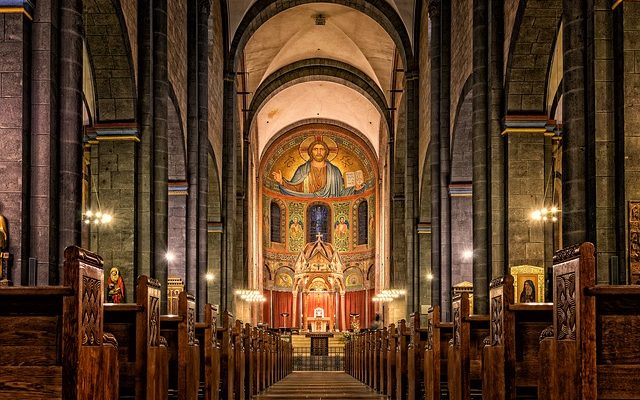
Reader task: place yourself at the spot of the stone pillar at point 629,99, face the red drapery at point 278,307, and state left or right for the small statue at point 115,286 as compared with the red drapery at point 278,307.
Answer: left

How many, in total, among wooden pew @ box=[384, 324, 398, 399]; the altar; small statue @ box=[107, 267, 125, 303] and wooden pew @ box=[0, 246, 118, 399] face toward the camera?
2

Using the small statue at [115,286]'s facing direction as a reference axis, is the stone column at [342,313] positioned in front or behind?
behind

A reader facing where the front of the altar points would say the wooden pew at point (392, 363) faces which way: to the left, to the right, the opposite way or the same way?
the opposite way

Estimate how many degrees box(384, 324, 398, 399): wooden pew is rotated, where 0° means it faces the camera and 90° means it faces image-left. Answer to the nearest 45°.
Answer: approximately 180°

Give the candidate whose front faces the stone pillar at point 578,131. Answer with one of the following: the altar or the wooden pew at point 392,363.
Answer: the altar
